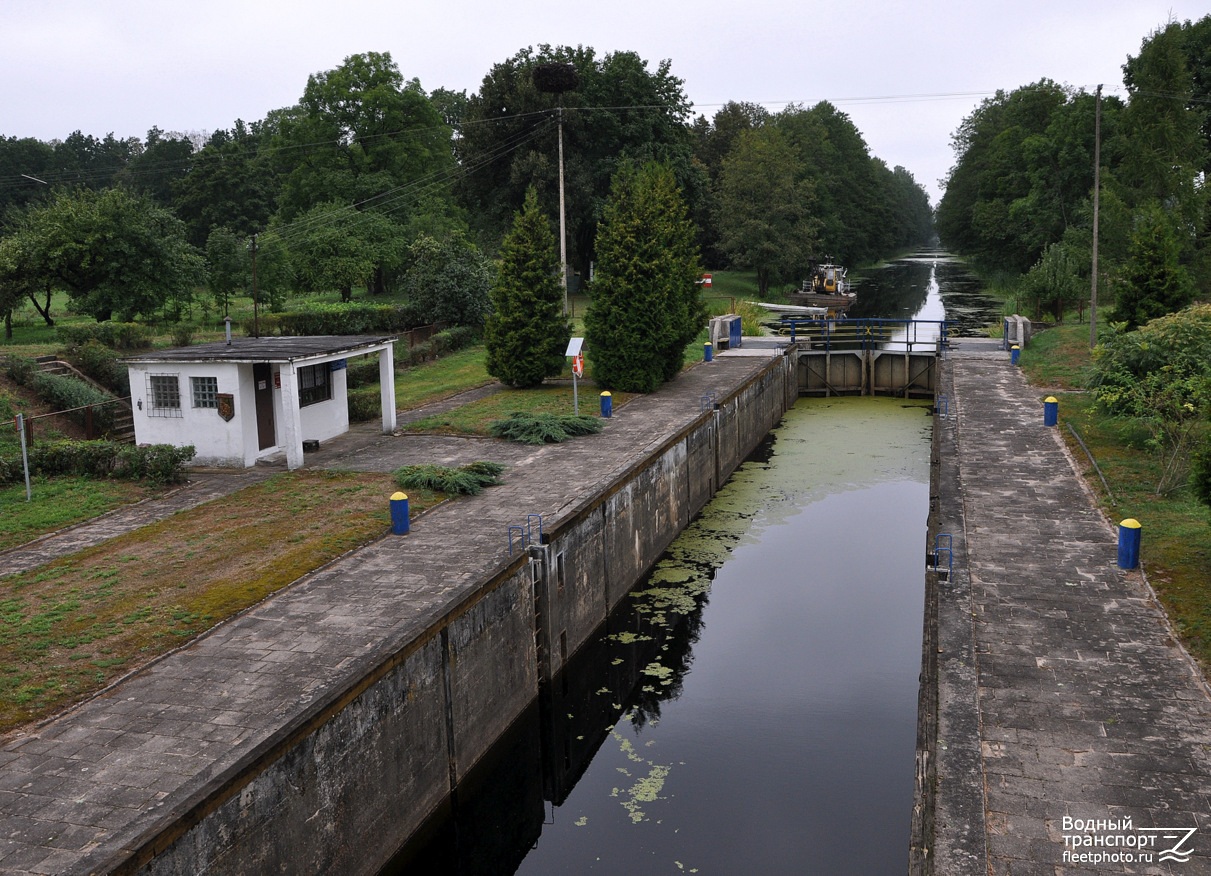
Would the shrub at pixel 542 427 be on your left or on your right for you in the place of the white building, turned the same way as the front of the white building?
on your left

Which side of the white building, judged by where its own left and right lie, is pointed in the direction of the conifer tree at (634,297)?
left

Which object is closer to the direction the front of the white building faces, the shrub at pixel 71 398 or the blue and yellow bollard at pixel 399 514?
the blue and yellow bollard

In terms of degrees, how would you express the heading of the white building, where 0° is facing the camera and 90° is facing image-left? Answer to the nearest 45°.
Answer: approximately 315°

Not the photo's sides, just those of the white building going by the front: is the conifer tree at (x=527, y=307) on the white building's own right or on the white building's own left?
on the white building's own left

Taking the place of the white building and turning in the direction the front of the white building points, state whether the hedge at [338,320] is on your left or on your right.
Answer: on your left
